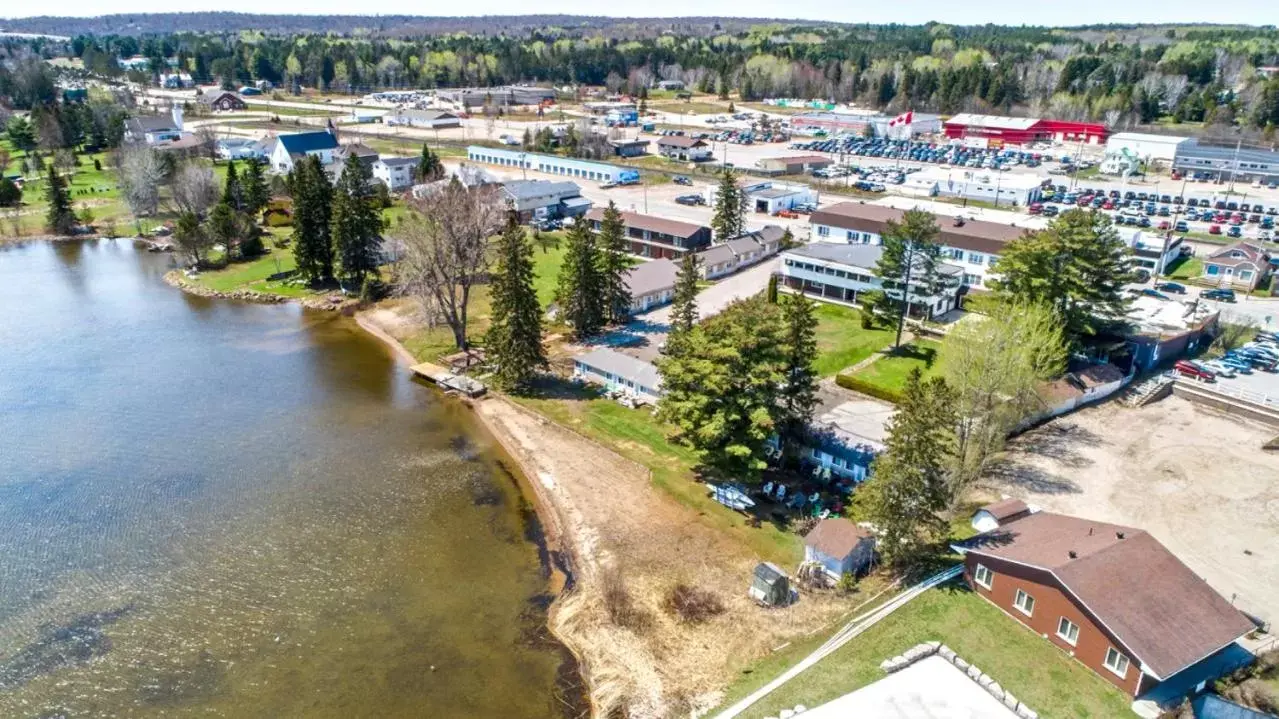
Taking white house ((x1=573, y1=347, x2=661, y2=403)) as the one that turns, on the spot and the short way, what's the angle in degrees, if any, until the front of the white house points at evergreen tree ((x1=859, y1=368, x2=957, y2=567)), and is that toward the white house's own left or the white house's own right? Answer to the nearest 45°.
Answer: approximately 90° to the white house's own left

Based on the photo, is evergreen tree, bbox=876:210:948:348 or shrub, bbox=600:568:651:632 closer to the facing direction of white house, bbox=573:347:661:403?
the shrub

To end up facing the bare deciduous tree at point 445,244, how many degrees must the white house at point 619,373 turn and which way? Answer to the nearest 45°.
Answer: approximately 90° to its right

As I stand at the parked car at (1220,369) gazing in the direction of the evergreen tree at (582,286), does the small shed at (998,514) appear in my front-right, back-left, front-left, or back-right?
front-left

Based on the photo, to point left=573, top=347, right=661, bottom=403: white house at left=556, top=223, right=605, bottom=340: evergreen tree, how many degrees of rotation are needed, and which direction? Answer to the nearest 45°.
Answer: approximately 135° to its right

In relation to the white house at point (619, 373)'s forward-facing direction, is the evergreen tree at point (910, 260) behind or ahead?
behind

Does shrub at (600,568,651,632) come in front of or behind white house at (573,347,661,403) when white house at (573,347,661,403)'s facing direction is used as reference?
in front

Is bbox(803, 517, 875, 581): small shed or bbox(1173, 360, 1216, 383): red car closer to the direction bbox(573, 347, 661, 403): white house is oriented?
the small shed

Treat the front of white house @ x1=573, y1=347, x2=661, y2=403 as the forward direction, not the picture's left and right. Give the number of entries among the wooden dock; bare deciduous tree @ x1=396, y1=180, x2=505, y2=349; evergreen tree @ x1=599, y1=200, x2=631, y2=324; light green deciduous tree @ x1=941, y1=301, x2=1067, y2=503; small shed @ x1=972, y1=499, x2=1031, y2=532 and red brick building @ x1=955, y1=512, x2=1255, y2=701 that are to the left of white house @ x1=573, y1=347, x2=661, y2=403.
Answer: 3

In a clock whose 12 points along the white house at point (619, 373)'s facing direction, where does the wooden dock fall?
The wooden dock is roughly at 2 o'clock from the white house.

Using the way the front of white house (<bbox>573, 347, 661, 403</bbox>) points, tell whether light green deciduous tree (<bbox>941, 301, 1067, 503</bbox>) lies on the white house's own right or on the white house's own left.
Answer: on the white house's own left

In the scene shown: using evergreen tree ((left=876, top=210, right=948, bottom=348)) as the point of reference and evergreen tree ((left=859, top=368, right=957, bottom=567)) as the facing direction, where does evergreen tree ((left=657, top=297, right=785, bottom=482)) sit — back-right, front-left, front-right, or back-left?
front-right

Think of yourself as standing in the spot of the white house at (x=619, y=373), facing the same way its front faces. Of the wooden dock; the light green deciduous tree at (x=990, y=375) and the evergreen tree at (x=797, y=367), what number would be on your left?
2

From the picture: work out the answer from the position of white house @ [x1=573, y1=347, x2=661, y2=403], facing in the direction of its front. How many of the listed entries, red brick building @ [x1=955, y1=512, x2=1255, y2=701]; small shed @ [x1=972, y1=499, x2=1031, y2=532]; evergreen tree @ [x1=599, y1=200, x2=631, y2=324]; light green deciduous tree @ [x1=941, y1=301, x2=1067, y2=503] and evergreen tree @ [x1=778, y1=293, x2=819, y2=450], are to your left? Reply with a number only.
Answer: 4

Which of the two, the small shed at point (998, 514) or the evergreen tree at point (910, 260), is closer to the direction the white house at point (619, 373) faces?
the small shed

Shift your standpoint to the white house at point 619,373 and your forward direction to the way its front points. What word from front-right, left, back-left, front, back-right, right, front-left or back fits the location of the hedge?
back-left

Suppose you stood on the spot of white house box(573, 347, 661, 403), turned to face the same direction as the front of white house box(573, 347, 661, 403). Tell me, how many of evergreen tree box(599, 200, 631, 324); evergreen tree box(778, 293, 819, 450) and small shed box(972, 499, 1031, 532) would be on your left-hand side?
2

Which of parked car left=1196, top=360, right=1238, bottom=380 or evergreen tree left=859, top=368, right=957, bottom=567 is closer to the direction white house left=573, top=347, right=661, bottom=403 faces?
the evergreen tree

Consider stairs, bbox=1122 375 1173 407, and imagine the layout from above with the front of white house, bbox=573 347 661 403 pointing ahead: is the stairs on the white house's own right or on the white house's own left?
on the white house's own left

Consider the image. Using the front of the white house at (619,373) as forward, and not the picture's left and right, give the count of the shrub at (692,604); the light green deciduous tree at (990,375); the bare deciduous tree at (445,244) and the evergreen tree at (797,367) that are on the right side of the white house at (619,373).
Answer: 1

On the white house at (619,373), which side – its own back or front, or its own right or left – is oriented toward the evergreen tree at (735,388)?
left
